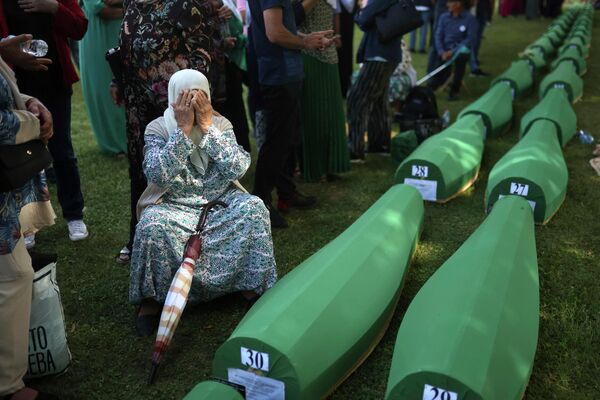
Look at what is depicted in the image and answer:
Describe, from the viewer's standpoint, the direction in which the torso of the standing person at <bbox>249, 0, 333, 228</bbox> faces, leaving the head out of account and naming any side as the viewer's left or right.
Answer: facing to the right of the viewer

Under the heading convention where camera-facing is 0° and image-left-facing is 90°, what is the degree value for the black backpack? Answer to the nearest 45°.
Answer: approximately 0°

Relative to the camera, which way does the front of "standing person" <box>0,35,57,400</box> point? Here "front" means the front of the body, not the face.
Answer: to the viewer's right

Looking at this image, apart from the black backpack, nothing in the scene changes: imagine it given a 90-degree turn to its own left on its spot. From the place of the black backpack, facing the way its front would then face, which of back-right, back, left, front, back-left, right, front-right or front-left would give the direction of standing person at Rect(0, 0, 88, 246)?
back-right

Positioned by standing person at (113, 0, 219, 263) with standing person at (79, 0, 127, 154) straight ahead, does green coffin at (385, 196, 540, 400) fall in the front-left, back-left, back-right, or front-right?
back-right

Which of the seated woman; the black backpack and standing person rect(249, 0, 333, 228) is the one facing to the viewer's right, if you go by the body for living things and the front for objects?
the standing person

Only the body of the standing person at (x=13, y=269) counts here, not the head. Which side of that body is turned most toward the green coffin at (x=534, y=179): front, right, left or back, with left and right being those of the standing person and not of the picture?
front

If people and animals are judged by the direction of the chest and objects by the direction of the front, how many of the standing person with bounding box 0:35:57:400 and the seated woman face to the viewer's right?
1

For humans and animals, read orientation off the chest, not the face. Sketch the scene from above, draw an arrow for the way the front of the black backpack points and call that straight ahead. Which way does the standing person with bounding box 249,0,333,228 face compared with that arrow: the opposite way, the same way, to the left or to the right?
to the left

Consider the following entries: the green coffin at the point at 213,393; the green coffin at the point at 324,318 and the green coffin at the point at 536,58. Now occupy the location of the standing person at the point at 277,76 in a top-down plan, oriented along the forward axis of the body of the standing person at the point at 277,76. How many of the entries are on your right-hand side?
2

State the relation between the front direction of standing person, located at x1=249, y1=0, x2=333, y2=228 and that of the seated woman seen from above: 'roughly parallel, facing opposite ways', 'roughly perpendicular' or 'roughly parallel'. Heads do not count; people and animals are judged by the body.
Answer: roughly perpendicular
